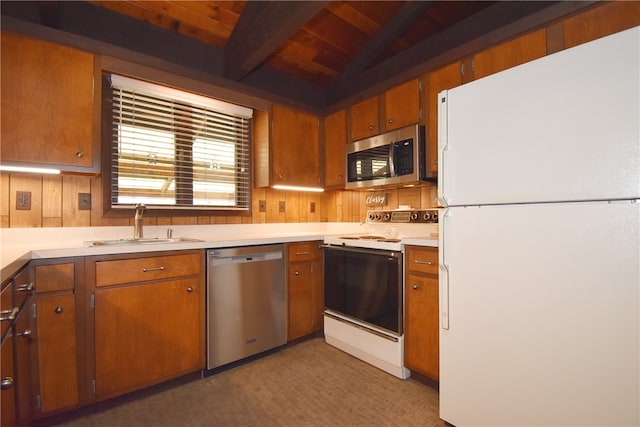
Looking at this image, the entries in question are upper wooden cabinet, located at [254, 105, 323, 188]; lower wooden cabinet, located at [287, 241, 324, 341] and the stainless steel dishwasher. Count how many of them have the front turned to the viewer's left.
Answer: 0

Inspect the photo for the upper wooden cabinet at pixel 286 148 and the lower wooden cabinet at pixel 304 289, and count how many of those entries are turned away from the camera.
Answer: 0

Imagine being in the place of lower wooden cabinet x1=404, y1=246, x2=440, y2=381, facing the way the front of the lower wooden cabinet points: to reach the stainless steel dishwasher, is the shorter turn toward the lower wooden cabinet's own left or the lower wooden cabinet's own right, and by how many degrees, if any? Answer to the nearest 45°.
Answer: approximately 45° to the lower wooden cabinet's own right

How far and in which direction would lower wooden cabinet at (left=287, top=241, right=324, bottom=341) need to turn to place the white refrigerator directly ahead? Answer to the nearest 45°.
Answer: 0° — it already faces it

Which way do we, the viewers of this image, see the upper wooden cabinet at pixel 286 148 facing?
facing the viewer and to the right of the viewer

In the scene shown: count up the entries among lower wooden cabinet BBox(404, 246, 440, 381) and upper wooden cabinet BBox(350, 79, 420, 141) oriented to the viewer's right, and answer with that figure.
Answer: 0

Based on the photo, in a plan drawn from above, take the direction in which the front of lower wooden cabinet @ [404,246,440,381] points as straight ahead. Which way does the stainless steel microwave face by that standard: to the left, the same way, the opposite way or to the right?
the same way

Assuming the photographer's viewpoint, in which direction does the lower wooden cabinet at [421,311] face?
facing the viewer and to the left of the viewer

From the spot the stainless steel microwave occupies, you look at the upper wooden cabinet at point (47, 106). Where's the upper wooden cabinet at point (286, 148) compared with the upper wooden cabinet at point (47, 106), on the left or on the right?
right

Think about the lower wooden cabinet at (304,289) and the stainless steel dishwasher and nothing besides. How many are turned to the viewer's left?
0
